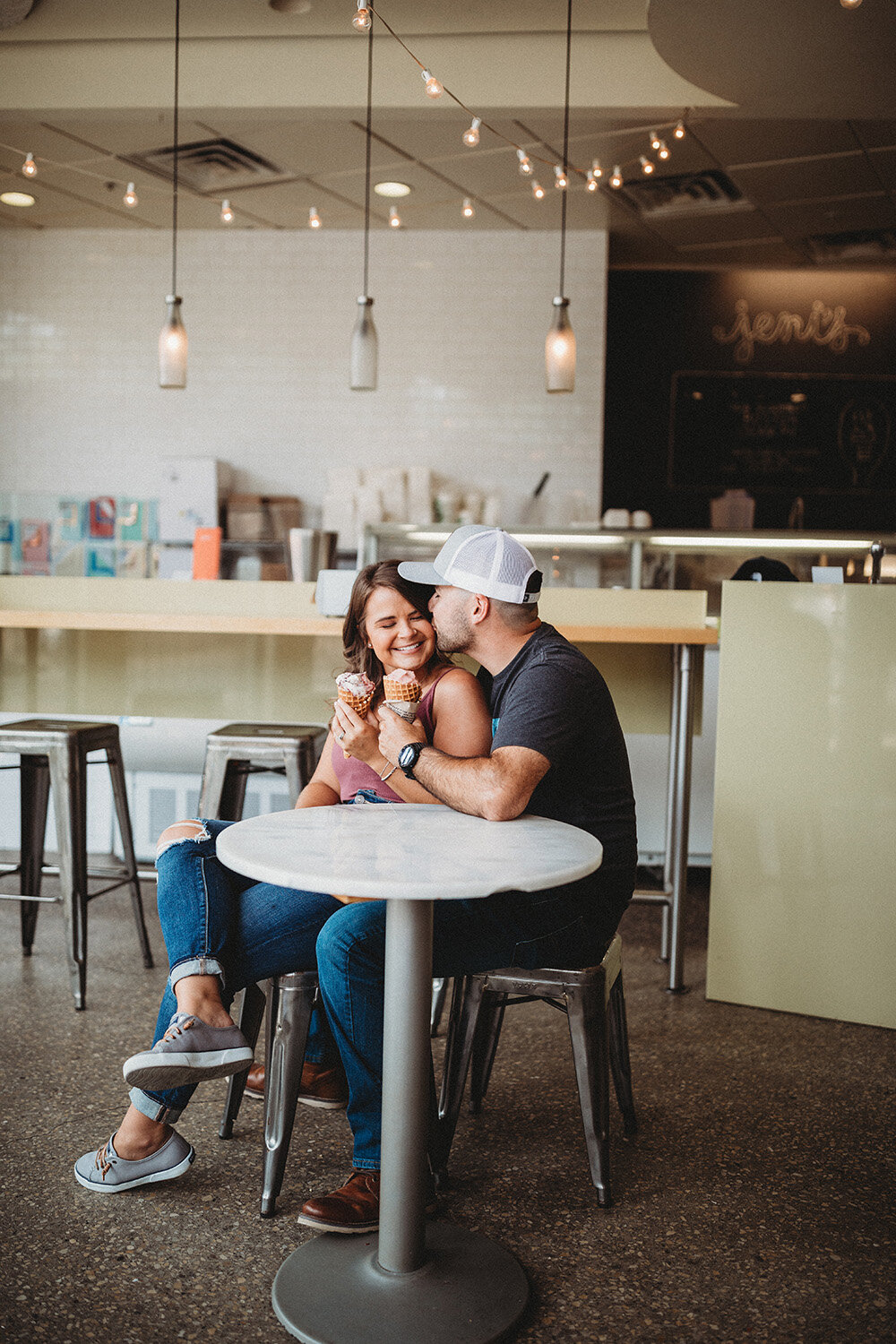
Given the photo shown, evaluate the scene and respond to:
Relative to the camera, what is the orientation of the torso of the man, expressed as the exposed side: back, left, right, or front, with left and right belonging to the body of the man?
left

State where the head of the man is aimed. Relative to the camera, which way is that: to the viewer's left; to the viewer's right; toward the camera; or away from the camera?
to the viewer's left

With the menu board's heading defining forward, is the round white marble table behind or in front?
in front

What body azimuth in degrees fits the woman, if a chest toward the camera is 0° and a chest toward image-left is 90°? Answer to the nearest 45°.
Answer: approximately 45°

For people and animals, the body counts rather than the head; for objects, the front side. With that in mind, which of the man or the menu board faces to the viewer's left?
the man

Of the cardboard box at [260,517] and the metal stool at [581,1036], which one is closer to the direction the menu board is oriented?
the metal stool

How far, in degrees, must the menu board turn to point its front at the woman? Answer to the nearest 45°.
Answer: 0° — it already faces them

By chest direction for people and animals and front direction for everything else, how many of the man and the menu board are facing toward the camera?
1

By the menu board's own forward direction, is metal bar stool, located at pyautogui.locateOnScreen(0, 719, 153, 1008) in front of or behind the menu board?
in front

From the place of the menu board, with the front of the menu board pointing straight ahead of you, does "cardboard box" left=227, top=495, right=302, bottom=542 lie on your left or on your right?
on your right

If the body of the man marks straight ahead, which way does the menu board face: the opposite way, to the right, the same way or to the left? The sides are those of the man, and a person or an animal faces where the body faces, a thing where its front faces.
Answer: to the left

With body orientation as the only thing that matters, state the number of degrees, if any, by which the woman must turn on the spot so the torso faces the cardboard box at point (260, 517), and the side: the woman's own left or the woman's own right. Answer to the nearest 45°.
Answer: approximately 135° to the woman's own right
